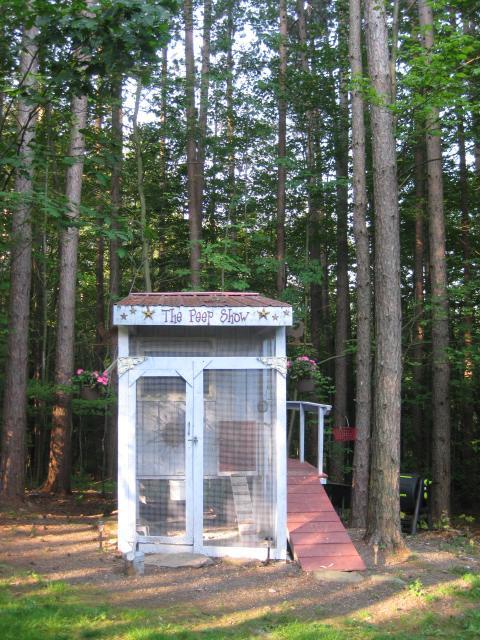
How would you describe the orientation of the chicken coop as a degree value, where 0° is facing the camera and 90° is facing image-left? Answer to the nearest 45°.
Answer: approximately 0°

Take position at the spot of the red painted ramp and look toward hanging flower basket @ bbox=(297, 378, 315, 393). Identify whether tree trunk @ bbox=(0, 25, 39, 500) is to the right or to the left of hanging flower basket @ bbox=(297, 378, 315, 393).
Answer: left

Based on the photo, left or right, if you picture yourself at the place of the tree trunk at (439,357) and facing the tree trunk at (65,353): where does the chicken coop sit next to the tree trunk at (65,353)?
left

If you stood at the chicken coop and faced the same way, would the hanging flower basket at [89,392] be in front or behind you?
behind

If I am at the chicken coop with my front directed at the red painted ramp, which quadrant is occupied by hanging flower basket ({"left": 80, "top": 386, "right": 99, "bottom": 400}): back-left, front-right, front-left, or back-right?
back-left

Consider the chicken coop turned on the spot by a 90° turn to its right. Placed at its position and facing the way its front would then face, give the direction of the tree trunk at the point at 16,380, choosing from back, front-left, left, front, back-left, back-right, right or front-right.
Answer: front-right

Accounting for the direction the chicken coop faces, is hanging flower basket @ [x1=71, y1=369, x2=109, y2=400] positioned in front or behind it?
behind

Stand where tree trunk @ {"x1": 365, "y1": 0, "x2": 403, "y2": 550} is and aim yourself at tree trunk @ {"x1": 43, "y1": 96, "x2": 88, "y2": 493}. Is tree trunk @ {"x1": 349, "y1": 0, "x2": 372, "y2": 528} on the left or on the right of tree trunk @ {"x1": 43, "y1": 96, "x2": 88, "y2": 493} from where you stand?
right

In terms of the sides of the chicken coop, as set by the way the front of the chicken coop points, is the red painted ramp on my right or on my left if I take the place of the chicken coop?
on my left

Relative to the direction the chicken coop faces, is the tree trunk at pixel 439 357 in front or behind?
behind

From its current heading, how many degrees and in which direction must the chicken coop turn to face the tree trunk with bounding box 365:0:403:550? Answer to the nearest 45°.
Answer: approximately 90° to its left

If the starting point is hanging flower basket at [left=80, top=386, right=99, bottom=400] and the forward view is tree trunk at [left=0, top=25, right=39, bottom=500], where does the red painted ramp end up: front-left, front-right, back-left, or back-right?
back-right
